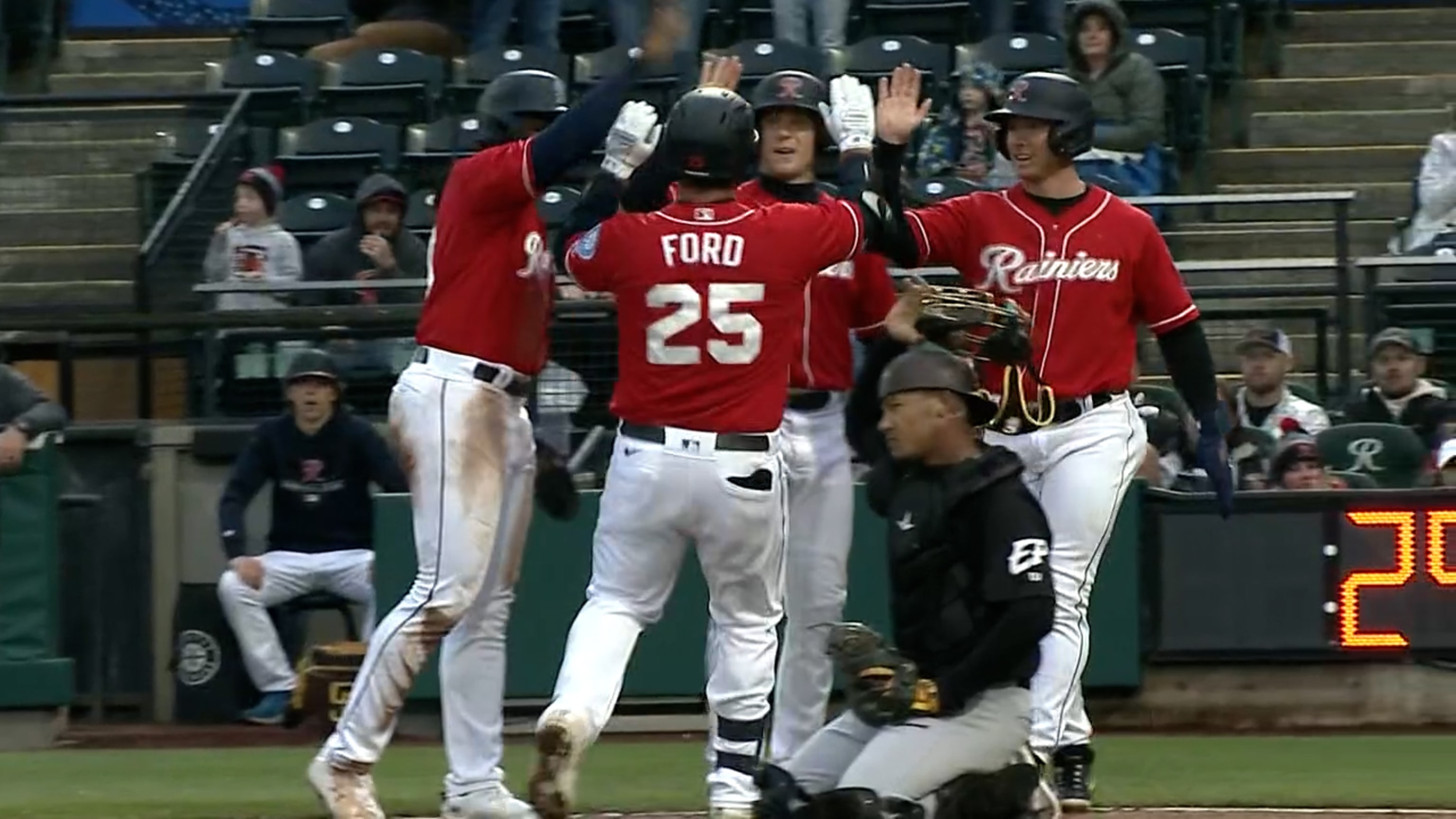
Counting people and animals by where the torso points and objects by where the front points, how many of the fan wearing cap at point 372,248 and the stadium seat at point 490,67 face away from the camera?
0

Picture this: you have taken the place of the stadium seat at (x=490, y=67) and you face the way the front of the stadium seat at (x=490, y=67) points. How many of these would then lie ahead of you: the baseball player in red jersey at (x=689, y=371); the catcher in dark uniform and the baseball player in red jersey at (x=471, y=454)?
3

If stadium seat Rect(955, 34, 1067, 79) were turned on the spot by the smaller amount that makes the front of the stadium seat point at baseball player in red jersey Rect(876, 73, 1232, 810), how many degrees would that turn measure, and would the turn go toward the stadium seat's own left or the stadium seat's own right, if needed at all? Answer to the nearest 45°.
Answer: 0° — it already faces them

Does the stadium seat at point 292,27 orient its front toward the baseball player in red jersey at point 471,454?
yes

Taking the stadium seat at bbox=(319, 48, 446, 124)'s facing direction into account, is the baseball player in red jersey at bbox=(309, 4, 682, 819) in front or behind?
in front

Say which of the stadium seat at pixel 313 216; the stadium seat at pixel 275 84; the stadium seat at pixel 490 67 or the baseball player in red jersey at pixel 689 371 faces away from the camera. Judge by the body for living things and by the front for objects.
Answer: the baseball player in red jersey

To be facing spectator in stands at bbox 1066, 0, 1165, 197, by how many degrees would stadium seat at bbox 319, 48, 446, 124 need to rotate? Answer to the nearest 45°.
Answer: approximately 45° to its left

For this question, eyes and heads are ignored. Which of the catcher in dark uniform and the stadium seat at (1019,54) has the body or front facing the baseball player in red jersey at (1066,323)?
the stadium seat

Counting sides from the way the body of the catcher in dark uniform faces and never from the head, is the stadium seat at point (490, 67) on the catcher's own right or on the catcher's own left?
on the catcher's own right

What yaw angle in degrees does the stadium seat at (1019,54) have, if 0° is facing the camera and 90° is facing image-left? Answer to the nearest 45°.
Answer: approximately 0°

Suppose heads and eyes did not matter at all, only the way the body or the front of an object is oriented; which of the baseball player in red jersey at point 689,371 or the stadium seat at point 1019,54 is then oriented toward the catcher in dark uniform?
the stadium seat

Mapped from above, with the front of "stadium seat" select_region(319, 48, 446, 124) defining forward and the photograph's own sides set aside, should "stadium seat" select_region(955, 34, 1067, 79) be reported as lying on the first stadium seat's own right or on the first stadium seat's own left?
on the first stadium seat's own left
